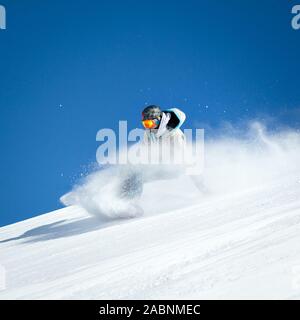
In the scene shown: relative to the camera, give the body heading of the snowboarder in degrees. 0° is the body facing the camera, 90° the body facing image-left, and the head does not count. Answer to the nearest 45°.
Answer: approximately 45°
